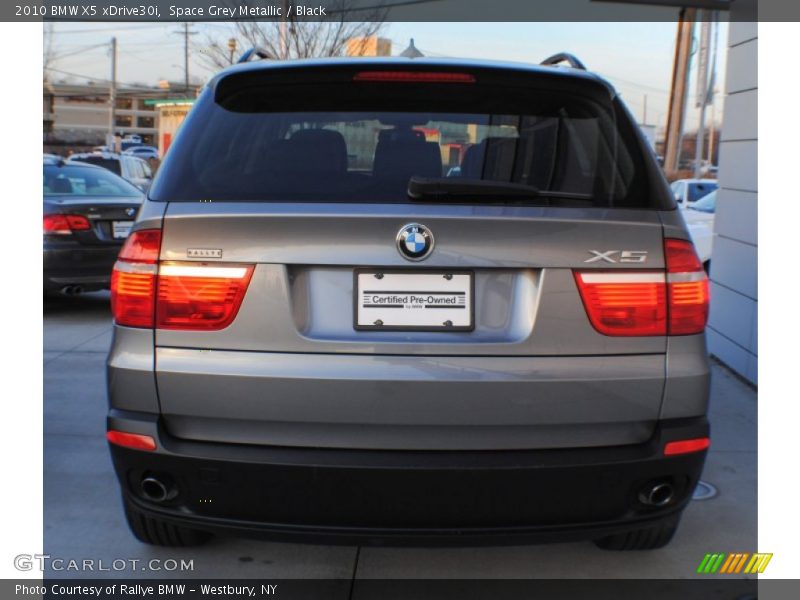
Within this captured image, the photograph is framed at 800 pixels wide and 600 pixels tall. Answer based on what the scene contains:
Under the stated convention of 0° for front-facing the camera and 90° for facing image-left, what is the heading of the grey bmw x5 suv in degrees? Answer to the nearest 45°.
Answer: approximately 180°

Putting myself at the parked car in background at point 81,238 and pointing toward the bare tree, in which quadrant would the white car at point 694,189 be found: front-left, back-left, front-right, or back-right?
front-right

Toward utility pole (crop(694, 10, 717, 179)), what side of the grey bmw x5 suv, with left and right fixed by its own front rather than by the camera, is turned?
front

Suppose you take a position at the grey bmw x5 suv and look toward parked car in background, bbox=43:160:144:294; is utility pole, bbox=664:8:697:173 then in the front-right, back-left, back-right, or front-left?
front-right

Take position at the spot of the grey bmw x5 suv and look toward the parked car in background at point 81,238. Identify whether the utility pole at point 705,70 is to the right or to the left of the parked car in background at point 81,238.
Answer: right

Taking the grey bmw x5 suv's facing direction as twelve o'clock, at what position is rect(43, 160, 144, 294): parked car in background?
The parked car in background is roughly at 11 o'clock from the grey bmw x5 suv.

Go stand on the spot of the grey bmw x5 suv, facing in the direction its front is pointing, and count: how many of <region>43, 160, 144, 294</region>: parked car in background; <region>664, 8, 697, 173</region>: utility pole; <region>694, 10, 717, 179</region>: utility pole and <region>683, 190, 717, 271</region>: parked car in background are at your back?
0

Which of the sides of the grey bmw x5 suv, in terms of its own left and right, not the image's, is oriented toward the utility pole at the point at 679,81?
front

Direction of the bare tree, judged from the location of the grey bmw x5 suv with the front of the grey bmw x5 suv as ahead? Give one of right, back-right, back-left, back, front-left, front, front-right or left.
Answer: front
